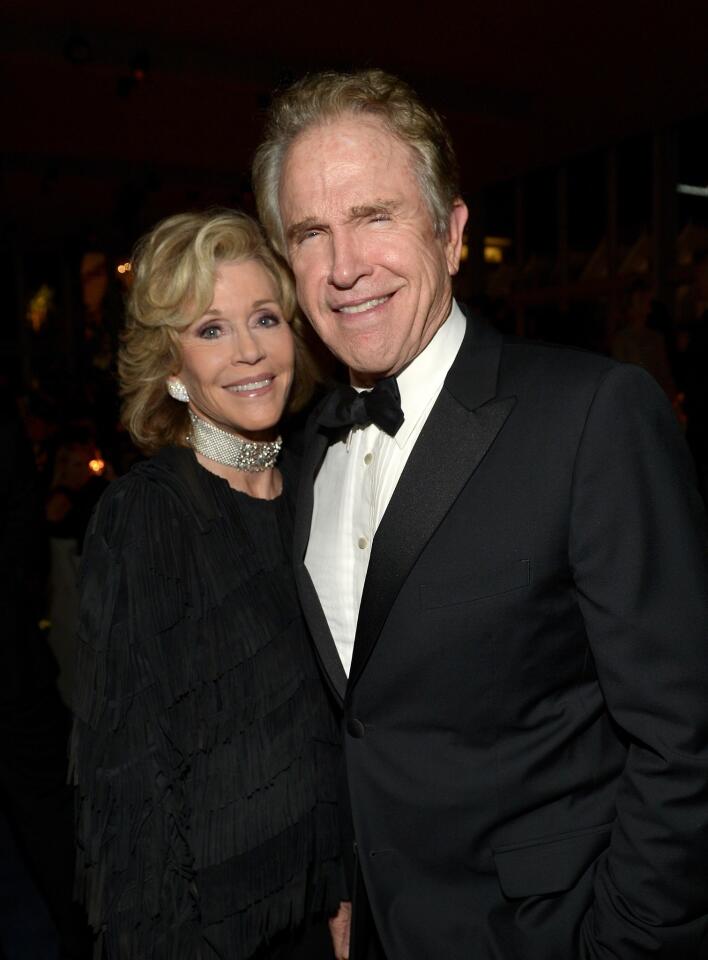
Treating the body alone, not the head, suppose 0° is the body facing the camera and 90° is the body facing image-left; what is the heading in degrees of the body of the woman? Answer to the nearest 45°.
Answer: approximately 315°

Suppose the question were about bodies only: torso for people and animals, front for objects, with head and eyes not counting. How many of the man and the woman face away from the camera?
0

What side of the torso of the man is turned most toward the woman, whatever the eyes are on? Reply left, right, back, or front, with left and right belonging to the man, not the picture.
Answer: right

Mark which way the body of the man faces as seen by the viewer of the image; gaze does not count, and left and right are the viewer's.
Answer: facing the viewer and to the left of the viewer
